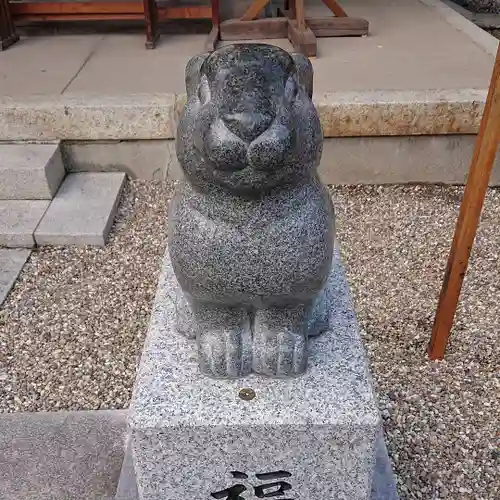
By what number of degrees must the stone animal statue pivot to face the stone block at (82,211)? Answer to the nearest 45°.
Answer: approximately 135° to its right

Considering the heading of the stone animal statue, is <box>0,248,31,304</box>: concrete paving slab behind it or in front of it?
behind

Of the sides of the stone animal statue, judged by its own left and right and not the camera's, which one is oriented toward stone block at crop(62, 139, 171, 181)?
back

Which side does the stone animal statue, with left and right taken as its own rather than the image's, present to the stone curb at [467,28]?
back

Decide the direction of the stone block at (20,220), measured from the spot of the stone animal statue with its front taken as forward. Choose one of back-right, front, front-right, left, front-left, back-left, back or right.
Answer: back-right

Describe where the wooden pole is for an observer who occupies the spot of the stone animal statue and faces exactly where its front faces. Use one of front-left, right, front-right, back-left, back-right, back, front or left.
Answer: back-left

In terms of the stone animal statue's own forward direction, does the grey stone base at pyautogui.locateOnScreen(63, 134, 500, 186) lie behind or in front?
behind

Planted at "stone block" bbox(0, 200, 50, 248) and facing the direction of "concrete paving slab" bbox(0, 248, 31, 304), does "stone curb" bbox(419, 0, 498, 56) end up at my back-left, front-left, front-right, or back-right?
back-left

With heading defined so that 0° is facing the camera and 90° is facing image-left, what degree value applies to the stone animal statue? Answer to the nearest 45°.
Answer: approximately 0°
